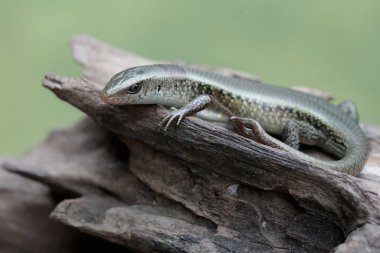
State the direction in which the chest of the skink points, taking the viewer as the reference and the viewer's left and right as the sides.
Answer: facing to the left of the viewer
